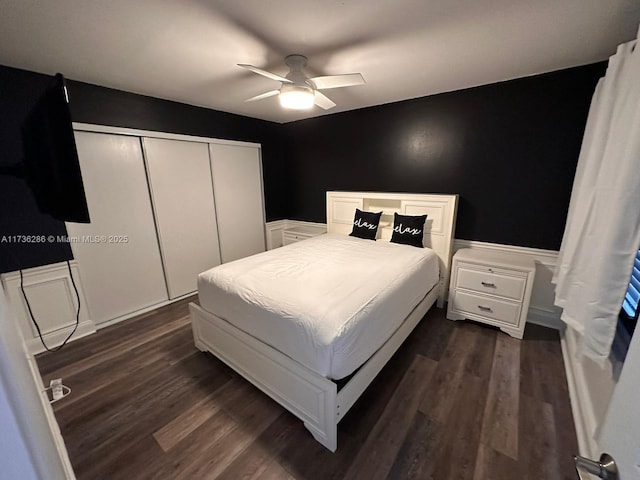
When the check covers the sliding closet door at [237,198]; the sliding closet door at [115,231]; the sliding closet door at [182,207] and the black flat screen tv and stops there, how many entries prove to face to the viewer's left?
0

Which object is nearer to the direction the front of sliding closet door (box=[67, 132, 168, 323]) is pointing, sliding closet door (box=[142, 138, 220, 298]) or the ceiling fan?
the ceiling fan

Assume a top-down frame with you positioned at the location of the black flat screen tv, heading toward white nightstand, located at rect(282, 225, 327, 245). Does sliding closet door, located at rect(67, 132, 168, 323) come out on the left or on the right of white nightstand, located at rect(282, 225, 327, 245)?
left

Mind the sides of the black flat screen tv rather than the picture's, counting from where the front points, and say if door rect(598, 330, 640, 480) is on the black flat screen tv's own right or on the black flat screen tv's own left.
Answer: on the black flat screen tv's own right

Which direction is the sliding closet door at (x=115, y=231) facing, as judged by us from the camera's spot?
facing the viewer and to the right of the viewer

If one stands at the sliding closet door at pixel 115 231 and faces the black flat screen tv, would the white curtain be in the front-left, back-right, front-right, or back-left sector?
front-left

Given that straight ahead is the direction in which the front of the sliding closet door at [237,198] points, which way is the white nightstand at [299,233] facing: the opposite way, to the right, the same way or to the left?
to the right

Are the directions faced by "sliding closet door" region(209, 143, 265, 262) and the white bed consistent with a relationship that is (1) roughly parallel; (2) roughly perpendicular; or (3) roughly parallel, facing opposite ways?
roughly perpendicular

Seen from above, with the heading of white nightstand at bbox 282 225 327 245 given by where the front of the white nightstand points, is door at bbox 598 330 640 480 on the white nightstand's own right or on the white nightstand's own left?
on the white nightstand's own left

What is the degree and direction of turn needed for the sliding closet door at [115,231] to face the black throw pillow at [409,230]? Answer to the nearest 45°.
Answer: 0° — it already faces it

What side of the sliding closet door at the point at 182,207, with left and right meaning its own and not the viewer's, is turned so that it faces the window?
front

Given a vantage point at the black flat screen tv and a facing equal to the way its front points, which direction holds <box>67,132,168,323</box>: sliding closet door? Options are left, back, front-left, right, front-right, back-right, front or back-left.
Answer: front-left

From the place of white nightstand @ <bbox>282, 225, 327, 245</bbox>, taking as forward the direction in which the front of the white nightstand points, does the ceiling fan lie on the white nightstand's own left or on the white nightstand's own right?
on the white nightstand's own left

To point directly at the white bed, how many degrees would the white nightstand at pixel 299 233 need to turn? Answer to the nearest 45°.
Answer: approximately 45° to its left
